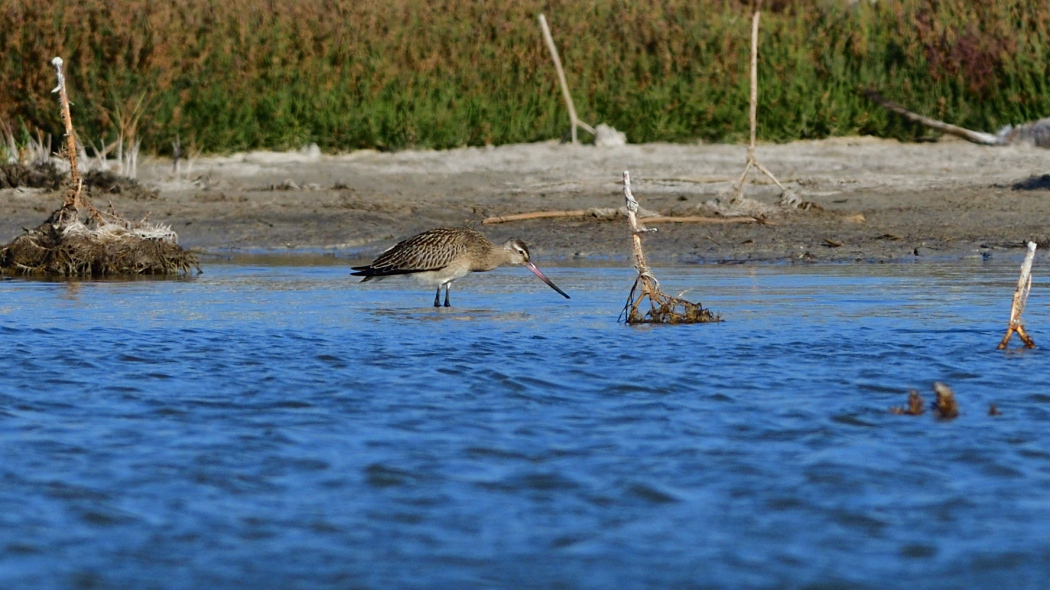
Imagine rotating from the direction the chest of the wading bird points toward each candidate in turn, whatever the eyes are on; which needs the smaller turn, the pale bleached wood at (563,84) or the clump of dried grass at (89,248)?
the pale bleached wood

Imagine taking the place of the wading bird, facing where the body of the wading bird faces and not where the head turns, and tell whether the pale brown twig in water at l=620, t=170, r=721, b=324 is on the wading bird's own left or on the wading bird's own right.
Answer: on the wading bird's own right

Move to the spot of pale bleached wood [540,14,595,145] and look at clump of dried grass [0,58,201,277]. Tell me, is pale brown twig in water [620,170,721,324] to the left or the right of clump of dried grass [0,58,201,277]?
left

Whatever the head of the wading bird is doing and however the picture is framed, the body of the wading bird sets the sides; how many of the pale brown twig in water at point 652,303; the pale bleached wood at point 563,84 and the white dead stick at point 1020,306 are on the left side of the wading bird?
1

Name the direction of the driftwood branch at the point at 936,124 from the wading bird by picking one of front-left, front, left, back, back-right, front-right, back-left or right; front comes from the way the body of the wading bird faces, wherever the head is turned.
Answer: front-left

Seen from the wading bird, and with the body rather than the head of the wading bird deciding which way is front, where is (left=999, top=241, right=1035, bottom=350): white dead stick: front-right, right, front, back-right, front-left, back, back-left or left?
front-right

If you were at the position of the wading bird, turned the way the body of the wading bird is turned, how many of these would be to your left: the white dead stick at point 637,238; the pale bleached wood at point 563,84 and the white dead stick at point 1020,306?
1

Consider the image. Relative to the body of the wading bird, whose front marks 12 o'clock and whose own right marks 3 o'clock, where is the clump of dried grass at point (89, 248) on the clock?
The clump of dried grass is roughly at 7 o'clock from the wading bird.

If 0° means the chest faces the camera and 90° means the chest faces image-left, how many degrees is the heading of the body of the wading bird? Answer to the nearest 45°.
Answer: approximately 270°

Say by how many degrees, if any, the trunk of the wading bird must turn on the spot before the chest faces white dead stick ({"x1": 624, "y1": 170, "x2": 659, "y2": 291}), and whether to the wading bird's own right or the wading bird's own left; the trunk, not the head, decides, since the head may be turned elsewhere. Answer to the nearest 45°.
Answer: approximately 45° to the wading bird's own right

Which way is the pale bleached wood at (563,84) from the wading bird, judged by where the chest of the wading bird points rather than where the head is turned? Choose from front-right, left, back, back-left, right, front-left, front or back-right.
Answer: left
